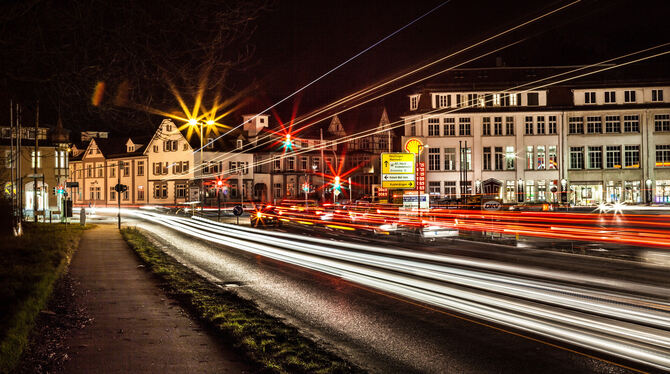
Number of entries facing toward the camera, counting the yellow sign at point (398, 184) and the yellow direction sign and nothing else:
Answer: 2

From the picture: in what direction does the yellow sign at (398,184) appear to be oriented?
toward the camera

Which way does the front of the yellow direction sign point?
toward the camera

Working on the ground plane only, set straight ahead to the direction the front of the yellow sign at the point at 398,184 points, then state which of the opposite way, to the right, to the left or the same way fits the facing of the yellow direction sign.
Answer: the same way
